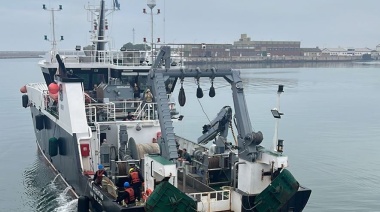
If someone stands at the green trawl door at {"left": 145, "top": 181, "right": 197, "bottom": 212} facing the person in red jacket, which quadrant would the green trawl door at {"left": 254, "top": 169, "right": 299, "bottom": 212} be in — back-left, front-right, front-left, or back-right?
back-right

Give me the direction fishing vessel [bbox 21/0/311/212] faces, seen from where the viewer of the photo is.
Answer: facing away from the viewer and to the left of the viewer
